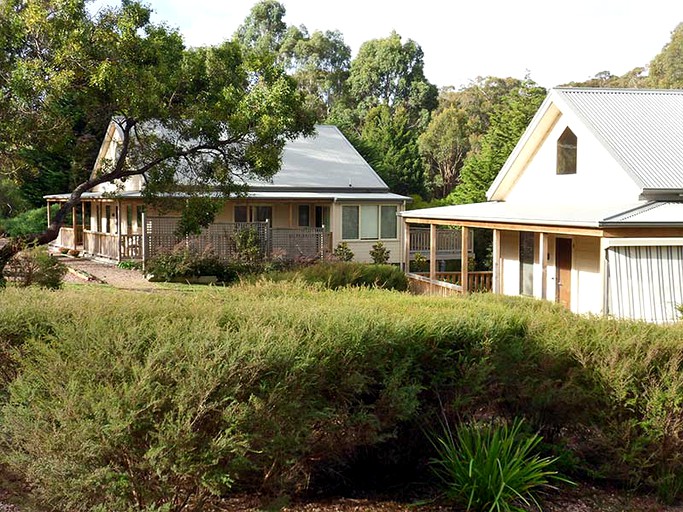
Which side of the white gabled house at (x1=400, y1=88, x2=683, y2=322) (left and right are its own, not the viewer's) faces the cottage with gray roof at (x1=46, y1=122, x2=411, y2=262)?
right

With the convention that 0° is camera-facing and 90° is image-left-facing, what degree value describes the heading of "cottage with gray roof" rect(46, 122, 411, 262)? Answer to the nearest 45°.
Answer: approximately 45°

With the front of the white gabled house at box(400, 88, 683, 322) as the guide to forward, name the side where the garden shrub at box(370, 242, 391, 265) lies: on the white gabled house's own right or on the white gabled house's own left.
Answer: on the white gabled house's own right

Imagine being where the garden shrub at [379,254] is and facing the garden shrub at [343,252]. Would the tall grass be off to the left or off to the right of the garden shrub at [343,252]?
left

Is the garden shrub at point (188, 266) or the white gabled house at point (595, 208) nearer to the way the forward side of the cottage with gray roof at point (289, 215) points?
the garden shrub

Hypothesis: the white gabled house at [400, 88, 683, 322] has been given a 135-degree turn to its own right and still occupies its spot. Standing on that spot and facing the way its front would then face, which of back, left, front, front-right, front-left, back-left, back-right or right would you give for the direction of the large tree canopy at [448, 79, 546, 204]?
front

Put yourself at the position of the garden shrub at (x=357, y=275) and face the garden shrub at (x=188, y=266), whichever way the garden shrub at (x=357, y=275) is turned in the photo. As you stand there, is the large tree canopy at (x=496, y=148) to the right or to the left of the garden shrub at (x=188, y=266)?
right

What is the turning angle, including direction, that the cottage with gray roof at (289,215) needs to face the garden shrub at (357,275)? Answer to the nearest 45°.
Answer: approximately 45° to its left

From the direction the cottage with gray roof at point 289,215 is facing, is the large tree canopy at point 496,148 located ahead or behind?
behind

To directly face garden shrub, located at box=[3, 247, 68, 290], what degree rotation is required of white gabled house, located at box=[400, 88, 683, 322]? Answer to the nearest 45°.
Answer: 0° — it already faces it

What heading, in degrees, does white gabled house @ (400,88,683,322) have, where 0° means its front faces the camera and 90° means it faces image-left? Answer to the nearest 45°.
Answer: approximately 45°

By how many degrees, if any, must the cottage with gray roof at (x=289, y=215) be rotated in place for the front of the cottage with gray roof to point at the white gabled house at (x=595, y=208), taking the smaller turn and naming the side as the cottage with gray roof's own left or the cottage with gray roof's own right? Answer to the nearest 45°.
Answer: approximately 90° to the cottage with gray roof's own left
